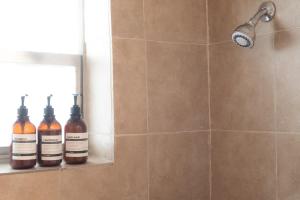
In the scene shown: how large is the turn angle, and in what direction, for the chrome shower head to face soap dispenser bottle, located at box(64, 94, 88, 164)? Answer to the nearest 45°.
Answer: approximately 45° to its right

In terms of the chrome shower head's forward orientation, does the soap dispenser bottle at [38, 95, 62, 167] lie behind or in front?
in front

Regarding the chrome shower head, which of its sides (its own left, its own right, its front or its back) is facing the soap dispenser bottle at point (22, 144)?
front

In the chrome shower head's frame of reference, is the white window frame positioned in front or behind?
in front

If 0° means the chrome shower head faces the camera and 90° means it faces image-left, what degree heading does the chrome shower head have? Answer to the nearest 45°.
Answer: approximately 45°
